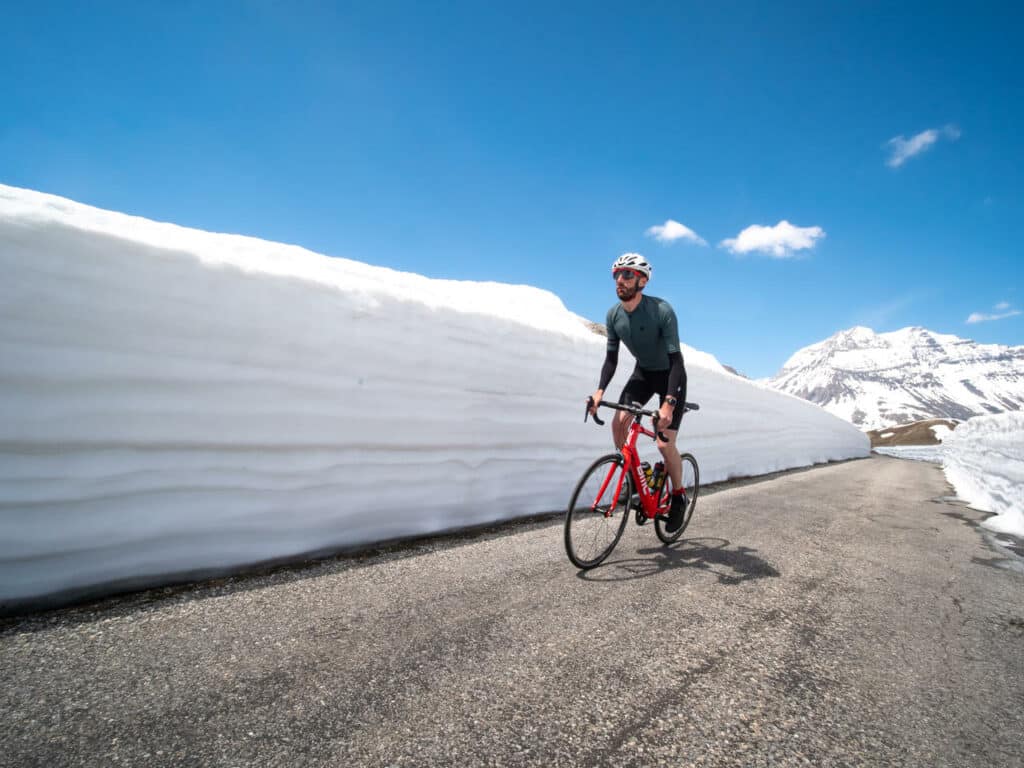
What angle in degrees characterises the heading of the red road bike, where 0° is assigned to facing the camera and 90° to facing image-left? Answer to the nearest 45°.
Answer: approximately 45°

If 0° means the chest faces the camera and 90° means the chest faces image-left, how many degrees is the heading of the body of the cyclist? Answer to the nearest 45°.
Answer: approximately 45°
